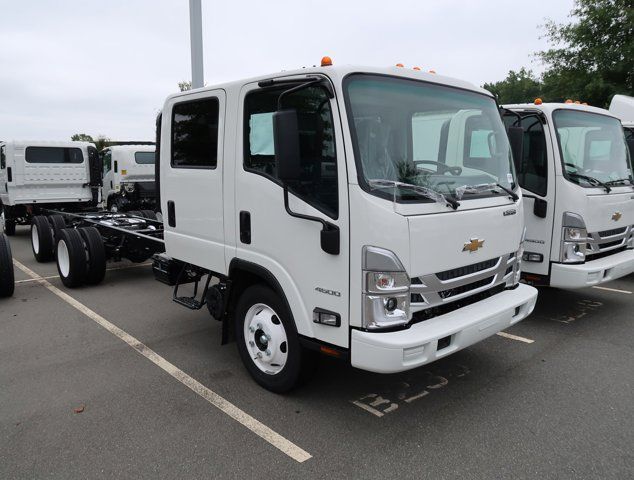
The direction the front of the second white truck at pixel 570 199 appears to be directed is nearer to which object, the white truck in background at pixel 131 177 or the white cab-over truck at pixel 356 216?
the white cab-over truck

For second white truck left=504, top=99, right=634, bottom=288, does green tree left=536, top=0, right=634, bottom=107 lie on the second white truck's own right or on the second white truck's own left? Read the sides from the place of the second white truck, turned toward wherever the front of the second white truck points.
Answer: on the second white truck's own left

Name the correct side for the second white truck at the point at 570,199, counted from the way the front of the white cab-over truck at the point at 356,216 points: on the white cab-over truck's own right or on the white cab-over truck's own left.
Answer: on the white cab-over truck's own left

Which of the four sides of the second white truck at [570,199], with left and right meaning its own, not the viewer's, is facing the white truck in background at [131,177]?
back

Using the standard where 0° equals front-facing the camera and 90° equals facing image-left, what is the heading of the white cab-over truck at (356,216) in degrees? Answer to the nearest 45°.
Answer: approximately 315°
